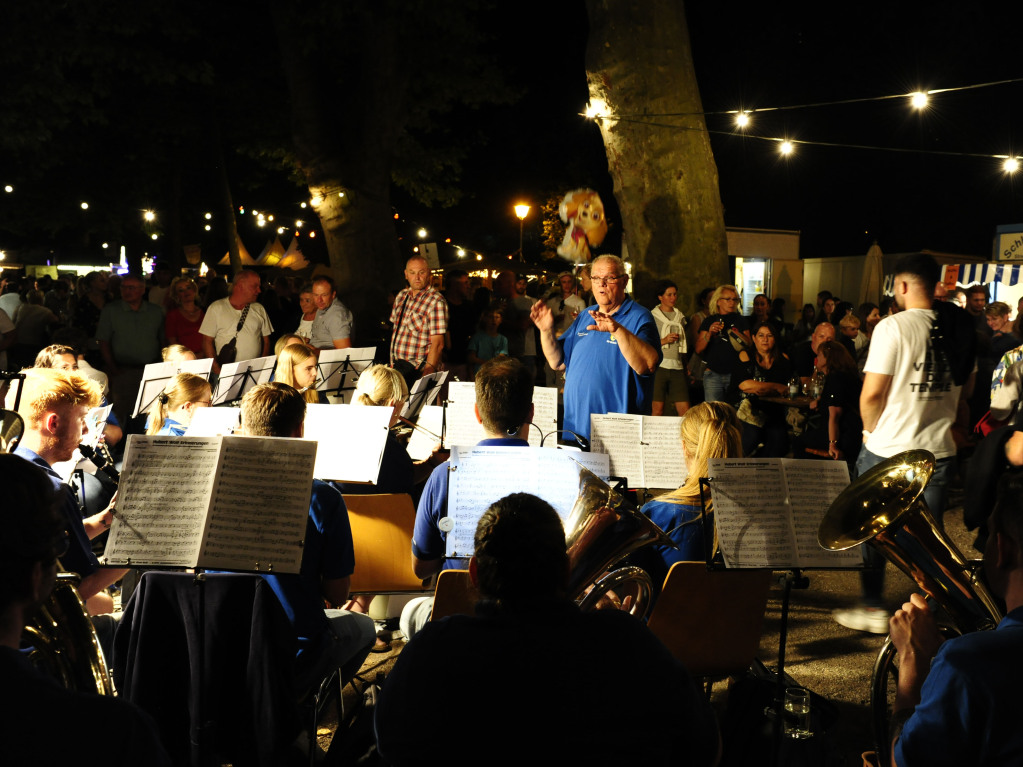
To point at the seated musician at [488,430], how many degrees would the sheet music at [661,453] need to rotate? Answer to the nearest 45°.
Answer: approximately 45° to its right

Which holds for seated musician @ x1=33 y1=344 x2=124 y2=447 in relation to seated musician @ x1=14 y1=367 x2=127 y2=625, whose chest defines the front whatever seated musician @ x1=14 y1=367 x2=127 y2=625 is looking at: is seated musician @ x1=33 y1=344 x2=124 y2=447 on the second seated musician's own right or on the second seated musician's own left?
on the second seated musician's own left

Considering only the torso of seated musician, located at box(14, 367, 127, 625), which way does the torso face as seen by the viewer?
to the viewer's right

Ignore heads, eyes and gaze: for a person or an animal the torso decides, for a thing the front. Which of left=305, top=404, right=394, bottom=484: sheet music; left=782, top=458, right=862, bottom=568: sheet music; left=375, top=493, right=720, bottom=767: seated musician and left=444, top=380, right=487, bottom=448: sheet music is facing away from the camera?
the seated musician

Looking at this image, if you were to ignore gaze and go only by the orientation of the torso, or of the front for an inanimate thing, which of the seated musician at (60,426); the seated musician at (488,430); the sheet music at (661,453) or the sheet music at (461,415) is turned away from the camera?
the seated musician at (488,430)

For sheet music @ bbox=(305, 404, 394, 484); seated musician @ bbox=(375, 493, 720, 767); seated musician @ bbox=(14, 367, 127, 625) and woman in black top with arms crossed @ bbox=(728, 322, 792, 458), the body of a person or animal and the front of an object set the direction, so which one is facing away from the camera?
seated musician @ bbox=(375, 493, 720, 767)

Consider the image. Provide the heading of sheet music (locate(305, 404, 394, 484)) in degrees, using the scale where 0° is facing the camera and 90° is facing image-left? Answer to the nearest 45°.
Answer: approximately 0°

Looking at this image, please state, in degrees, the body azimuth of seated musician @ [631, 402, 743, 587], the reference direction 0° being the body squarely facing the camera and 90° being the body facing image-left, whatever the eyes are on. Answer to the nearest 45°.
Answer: approximately 135°

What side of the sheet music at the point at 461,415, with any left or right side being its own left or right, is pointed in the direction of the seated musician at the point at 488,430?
front

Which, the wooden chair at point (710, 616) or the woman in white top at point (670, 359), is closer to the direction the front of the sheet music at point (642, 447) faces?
the wooden chair

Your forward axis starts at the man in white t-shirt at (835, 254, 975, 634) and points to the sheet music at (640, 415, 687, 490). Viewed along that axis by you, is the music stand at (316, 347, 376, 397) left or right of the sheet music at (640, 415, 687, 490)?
right

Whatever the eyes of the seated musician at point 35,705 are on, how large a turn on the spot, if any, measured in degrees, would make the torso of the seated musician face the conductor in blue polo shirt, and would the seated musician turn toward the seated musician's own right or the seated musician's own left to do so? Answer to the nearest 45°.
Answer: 0° — they already face them

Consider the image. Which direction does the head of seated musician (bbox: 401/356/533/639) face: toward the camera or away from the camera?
away from the camera
